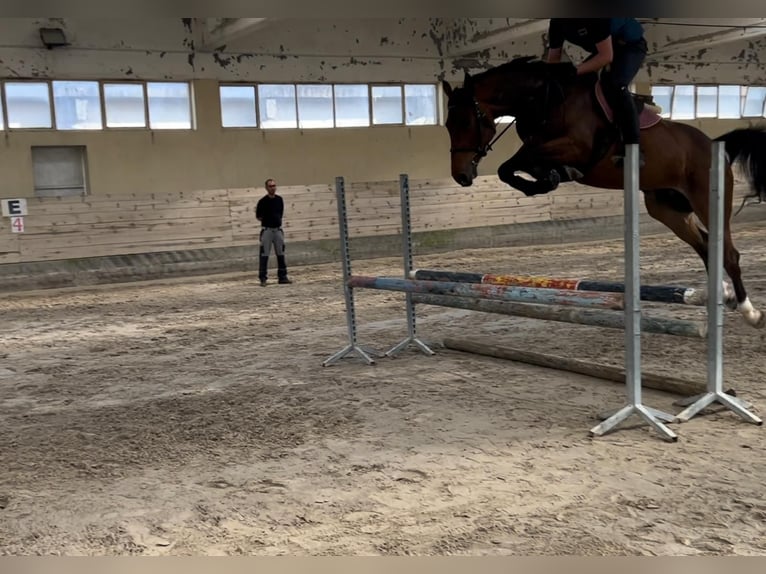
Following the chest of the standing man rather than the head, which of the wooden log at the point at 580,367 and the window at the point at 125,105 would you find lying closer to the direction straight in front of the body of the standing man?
the wooden log

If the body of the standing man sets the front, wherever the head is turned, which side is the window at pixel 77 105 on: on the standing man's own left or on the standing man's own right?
on the standing man's own right

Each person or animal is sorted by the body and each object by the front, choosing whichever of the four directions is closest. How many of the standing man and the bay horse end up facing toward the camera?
1

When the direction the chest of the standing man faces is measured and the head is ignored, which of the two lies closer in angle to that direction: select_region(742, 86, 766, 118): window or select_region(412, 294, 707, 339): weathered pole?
the weathered pole

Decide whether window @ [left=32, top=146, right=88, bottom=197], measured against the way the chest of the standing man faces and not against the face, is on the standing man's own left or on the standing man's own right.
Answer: on the standing man's own right

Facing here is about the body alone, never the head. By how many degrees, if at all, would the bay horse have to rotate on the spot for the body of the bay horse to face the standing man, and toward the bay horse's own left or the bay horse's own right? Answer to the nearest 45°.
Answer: approximately 45° to the bay horse's own right

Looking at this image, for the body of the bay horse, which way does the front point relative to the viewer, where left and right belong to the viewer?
facing to the left of the viewer

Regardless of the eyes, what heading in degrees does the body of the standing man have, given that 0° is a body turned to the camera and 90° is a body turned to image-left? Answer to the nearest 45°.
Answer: approximately 0°

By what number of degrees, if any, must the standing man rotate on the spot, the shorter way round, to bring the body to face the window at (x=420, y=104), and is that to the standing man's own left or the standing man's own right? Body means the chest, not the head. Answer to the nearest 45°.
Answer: approximately 135° to the standing man's own left

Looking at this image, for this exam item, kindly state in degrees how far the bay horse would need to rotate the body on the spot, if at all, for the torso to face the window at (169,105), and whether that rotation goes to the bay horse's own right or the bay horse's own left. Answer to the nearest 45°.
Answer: approximately 45° to the bay horse's own right
